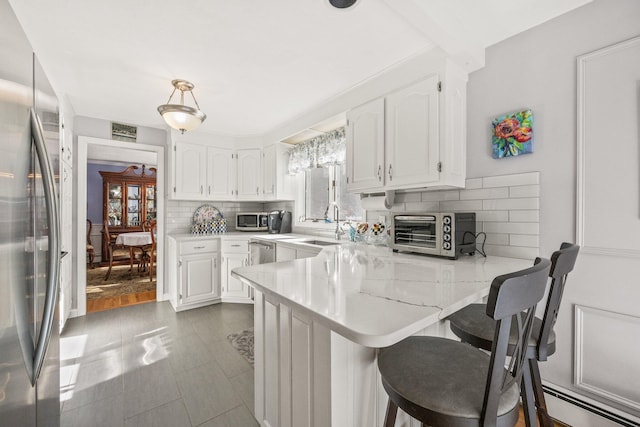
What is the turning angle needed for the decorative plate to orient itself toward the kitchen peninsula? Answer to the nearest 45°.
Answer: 0° — it already faces it

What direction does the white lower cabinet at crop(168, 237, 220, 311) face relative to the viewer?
toward the camera

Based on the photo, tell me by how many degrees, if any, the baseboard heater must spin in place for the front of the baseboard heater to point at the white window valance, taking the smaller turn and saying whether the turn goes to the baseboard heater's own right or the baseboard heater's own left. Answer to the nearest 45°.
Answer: approximately 45° to the baseboard heater's own right

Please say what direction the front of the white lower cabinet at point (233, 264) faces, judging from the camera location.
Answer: facing the viewer

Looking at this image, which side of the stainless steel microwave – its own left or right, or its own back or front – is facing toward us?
front

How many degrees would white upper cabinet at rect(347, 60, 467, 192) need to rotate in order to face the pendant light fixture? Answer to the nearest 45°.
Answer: approximately 45° to its right

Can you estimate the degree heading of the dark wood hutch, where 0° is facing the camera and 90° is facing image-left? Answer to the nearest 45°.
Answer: approximately 0°

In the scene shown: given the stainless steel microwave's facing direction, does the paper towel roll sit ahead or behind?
ahead
